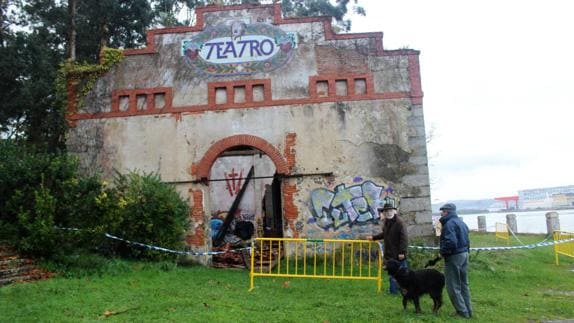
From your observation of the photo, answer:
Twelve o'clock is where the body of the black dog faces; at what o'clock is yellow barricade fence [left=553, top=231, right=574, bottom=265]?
The yellow barricade fence is roughly at 4 o'clock from the black dog.

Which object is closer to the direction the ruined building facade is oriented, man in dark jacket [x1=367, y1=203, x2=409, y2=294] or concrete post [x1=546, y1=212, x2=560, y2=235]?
the man in dark jacket

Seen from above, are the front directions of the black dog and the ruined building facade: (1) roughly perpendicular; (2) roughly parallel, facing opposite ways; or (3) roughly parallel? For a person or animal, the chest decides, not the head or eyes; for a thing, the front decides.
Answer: roughly perpendicular

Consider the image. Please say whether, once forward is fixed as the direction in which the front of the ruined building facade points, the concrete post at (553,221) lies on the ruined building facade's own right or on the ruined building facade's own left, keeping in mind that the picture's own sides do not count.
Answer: on the ruined building facade's own left

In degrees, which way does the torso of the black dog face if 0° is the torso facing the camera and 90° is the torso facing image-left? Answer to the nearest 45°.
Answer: approximately 90°

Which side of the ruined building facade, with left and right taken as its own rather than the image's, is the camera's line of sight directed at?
front

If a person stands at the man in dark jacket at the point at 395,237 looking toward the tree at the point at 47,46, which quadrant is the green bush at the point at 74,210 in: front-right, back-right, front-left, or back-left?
front-left

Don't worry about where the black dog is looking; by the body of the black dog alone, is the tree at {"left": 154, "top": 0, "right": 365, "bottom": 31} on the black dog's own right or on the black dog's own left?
on the black dog's own right
